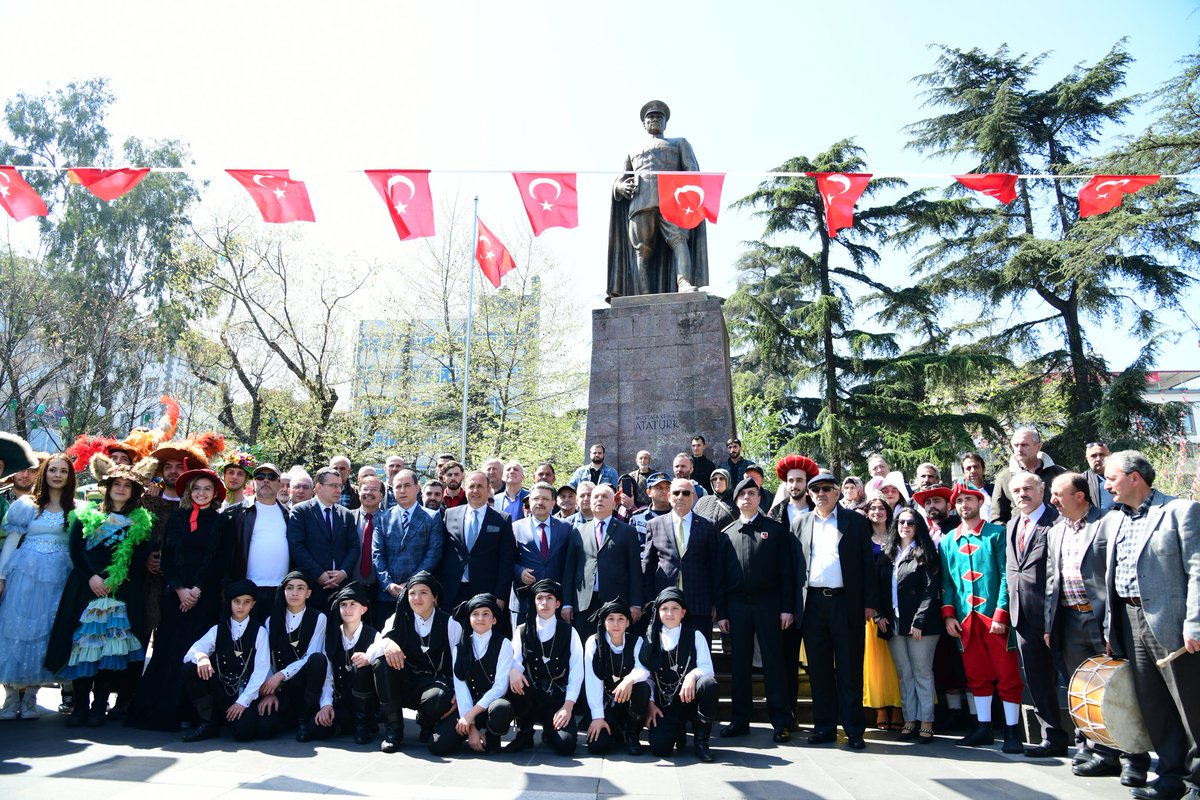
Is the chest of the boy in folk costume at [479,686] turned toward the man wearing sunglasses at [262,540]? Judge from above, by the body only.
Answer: no

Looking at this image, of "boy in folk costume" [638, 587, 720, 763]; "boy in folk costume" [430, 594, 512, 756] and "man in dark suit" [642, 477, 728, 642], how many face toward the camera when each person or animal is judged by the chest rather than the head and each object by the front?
3

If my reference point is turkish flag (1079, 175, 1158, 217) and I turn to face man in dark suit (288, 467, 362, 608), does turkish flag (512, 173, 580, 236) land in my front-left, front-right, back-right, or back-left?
front-right

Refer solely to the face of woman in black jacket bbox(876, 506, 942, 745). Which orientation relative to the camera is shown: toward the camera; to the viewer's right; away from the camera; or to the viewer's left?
toward the camera

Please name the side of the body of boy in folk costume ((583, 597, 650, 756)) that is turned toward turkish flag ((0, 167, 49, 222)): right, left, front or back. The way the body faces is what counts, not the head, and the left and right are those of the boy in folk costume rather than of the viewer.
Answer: right

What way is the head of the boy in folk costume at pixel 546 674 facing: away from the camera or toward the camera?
toward the camera

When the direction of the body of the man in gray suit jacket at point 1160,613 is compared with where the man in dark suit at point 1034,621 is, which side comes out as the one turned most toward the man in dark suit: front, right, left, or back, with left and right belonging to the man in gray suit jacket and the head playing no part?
right

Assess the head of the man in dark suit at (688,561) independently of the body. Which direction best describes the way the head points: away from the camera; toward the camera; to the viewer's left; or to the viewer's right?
toward the camera

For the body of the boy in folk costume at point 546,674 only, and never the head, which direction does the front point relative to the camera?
toward the camera

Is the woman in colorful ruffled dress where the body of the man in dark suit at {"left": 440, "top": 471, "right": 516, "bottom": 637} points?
no

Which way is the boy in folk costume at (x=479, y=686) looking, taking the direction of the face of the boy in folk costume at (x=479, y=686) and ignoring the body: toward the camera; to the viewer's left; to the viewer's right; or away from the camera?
toward the camera

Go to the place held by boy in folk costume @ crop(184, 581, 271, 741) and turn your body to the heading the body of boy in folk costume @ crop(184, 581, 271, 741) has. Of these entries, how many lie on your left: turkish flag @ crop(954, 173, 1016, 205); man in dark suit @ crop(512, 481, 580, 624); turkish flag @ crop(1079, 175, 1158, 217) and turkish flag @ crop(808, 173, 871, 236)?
4

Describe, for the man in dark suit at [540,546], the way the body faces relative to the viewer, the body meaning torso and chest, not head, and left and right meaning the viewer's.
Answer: facing the viewer

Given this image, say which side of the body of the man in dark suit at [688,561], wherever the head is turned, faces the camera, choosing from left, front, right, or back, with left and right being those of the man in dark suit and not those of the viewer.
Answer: front

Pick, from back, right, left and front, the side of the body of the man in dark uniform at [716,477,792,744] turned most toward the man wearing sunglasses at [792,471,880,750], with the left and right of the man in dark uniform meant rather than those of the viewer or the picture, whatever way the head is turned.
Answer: left

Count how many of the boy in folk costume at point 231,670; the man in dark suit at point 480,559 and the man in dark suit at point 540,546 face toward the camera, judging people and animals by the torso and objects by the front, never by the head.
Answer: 3

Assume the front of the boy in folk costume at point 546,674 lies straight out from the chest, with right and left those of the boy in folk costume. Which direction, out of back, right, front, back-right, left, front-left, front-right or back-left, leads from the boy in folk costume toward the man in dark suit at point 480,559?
back-right
